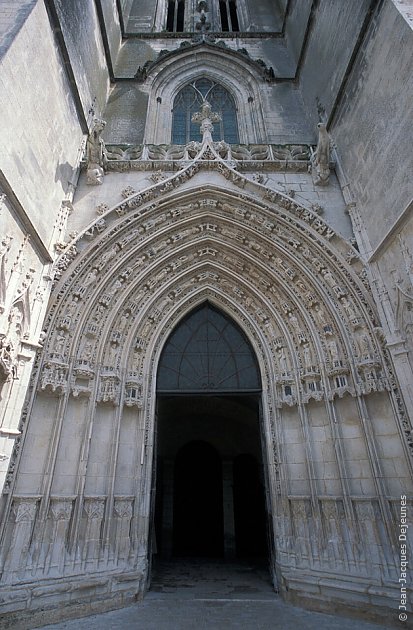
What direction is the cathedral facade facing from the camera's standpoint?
toward the camera
